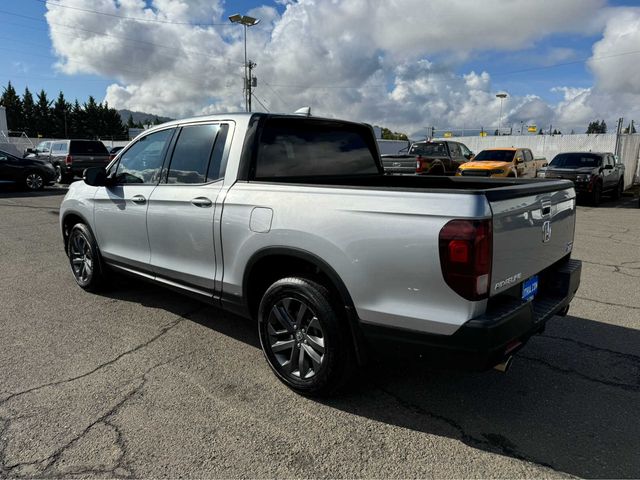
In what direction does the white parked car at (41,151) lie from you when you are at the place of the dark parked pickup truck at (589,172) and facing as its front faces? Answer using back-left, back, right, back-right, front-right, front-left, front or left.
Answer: front-right

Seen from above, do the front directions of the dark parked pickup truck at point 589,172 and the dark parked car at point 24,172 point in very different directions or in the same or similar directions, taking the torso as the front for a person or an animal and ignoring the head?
very different directions

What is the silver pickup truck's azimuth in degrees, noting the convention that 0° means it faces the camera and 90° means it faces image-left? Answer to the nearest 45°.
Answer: approximately 135°

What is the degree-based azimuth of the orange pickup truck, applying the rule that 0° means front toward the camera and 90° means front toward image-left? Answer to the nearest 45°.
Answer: approximately 45°

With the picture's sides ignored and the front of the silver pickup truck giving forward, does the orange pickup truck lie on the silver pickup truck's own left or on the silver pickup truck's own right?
on the silver pickup truck's own right
